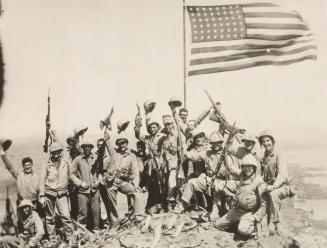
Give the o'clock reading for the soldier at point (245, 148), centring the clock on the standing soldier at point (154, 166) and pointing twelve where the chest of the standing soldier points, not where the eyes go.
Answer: The soldier is roughly at 10 o'clock from the standing soldier.

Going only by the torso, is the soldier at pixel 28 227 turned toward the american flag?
no

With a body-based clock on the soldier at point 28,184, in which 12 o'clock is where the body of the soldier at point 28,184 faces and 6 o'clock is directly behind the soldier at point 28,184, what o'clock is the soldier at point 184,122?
the soldier at point 184,122 is roughly at 9 o'clock from the soldier at point 28,184.

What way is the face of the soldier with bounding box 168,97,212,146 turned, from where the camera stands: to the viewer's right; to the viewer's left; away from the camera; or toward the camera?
toward the camera

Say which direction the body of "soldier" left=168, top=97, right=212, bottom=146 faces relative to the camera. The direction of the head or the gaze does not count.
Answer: toward the camera

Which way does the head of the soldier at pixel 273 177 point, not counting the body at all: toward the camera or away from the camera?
toward the camera

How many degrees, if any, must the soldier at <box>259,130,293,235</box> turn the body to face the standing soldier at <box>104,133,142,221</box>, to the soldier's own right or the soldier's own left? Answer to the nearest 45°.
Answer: approximately 45° to the soldier's own right

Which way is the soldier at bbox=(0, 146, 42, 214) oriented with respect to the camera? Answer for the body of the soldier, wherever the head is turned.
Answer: toward the camera

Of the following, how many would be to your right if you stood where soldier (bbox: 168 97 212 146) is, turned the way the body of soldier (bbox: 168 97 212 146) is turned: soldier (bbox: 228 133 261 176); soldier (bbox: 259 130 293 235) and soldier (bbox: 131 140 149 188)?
1

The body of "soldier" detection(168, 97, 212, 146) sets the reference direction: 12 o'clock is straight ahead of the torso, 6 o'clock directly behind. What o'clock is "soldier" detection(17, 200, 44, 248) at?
"soldier" detection(17, 200, 44, 248) is roughly at 2 o'clock from "soldier" detection(168, 97, 212, 146).

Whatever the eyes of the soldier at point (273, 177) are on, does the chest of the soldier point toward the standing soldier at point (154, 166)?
no

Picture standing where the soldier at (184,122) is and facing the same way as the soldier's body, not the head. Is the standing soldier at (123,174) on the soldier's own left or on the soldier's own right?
on the soldier's own right

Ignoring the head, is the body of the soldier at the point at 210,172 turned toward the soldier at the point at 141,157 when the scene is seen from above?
no

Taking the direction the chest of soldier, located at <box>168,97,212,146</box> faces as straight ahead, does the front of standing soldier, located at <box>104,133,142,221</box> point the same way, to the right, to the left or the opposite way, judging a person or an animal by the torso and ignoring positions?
the same way

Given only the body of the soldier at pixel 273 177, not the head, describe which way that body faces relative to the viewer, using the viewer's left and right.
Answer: facing the viewer and to the left of the viewer

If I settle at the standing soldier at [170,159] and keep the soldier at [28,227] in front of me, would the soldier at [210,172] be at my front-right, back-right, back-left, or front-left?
back-left

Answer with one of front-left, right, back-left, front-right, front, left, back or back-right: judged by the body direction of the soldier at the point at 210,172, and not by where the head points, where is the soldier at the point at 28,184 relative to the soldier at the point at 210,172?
right
